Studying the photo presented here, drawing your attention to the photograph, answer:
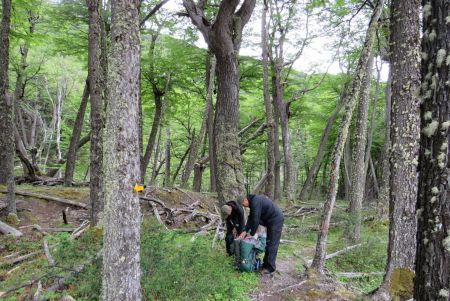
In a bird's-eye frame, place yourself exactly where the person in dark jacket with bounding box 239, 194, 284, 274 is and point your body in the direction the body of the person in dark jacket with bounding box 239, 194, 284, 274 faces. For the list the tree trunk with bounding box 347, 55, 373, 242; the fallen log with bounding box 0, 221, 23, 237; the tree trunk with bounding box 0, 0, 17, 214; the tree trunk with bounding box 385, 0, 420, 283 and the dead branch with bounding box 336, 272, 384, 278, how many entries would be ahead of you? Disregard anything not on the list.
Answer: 2

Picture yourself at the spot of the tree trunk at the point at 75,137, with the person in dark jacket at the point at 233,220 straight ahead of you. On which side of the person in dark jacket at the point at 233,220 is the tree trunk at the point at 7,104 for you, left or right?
right

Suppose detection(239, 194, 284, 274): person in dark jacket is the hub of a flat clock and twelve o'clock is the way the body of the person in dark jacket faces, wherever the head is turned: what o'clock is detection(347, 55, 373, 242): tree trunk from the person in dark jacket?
The tree trunk is roughly at 4 o'clock from the person in dark jacket.

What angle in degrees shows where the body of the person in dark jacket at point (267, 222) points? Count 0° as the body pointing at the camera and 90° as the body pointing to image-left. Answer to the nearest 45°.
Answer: approximately 90°

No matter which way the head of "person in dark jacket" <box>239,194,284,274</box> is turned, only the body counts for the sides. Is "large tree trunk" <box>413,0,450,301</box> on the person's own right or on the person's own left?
on the person's own left

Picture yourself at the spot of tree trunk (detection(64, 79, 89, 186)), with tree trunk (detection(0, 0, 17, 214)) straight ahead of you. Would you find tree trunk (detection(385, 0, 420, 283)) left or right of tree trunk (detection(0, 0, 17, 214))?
left

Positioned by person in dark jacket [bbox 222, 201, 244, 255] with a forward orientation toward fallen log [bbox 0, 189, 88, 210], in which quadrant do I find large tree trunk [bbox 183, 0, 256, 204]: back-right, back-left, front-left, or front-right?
front-right

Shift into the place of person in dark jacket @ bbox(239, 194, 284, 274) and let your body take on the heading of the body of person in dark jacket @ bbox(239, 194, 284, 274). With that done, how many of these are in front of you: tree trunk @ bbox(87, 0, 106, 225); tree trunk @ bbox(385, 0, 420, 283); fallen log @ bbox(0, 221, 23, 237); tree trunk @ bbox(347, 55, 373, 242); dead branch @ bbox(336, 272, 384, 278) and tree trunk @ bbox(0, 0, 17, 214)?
3

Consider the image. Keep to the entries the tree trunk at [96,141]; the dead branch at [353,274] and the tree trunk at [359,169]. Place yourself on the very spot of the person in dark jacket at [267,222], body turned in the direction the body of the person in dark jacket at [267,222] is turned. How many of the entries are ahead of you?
1

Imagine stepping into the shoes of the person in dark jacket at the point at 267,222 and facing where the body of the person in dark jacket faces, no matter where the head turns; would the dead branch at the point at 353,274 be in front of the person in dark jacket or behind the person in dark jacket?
behind

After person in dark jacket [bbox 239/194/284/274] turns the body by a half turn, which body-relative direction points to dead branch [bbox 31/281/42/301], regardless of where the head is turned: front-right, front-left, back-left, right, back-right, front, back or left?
back-right
